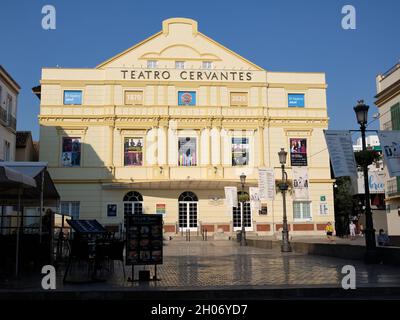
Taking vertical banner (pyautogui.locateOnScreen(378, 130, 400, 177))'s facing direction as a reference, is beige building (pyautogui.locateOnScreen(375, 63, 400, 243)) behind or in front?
behind

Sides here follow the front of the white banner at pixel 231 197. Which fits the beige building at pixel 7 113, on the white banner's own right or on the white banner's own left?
on the white banner's own right

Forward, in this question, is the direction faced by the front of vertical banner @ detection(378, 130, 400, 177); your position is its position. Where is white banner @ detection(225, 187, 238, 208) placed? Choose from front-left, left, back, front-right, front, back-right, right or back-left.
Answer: back-right

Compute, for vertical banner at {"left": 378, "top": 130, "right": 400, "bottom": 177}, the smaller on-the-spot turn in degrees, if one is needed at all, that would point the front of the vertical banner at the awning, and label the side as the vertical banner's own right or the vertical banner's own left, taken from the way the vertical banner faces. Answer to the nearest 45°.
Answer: approximately 45° to the vertical banner's own right

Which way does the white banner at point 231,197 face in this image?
toward the camera

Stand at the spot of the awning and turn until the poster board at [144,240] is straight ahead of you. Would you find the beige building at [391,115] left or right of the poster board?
left

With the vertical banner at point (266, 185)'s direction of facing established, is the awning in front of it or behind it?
in front

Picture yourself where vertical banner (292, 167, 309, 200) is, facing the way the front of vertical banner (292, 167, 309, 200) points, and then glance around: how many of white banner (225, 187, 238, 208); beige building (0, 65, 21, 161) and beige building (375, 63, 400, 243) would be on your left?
1

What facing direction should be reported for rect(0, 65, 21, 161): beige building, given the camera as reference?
facing to the right of the viewer

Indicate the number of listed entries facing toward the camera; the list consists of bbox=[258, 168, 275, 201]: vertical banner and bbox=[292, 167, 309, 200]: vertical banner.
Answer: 2

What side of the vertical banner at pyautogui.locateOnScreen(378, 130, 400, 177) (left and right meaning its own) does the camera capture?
front

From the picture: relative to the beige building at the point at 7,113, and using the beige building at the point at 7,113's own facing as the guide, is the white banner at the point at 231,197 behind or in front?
in front

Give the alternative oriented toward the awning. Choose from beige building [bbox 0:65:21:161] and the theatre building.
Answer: the theatre building
